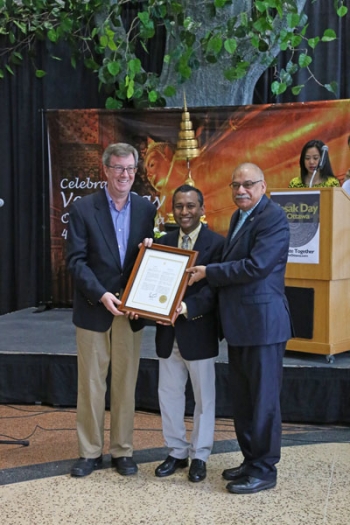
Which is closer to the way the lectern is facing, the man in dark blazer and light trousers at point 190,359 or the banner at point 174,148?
the man in dark blazer and light trousers

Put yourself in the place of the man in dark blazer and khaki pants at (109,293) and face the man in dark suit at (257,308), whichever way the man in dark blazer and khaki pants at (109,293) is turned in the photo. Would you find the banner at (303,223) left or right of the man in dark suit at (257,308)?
left

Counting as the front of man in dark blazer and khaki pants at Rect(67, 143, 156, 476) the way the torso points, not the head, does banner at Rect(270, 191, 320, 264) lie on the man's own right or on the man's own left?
on the man's own left

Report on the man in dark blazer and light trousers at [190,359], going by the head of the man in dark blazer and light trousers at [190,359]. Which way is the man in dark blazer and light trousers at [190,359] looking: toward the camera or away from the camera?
toward the camera

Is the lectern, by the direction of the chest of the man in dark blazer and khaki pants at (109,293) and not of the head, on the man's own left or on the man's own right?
on the man's own left

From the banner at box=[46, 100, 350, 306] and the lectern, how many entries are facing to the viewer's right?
0

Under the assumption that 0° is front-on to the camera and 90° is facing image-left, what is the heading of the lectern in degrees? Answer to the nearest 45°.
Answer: approximately 45°

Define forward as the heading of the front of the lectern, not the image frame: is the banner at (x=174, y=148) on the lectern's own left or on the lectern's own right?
on the lectern's own right

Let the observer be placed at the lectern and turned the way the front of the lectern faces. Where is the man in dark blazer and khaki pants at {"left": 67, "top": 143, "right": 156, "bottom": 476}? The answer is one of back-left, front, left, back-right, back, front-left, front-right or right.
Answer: front

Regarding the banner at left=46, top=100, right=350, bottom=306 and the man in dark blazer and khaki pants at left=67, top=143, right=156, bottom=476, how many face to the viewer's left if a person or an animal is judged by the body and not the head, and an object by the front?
0

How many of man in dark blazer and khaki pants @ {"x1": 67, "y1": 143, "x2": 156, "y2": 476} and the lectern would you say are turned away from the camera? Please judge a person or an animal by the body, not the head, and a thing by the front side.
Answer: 0

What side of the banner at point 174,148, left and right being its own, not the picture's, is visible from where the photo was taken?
front

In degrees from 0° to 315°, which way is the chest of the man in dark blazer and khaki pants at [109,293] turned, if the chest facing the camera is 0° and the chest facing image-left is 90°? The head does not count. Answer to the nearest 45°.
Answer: approximately 315°
